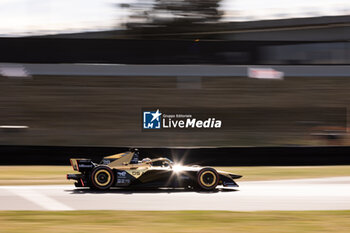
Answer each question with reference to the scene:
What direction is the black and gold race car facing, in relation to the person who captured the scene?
facing to the right of the viewer

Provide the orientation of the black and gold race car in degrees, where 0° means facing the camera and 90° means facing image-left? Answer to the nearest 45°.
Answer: approximately 270°
